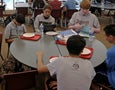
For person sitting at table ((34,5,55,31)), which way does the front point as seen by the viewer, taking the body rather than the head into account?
toward the camera

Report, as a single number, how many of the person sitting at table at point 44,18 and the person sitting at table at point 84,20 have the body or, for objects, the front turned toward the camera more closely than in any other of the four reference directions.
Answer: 2

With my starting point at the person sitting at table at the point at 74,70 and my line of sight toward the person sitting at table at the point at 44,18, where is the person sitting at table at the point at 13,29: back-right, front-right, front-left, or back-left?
front-left

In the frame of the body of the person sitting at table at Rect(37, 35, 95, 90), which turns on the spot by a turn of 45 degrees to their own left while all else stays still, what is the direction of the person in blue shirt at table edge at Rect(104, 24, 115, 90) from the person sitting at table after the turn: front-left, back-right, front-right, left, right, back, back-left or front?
right

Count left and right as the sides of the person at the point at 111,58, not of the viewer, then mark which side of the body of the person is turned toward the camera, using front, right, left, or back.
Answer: left

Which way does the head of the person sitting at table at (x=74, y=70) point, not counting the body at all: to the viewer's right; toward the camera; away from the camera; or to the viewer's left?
away from the camera

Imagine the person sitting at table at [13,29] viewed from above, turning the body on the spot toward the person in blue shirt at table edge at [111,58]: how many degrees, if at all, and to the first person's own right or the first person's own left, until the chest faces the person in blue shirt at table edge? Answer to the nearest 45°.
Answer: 0° — they already face them

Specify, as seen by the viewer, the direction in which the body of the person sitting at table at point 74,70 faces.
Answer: away from the camera

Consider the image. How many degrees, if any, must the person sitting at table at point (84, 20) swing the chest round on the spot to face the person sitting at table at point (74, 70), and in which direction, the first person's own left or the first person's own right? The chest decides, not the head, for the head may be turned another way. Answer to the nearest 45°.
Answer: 0° — they already face them

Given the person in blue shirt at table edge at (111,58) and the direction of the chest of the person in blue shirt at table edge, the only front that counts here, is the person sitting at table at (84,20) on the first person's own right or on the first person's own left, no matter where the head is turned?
on the first person's own right

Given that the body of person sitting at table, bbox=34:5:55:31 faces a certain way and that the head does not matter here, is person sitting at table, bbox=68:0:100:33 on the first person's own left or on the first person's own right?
on the first person's own left

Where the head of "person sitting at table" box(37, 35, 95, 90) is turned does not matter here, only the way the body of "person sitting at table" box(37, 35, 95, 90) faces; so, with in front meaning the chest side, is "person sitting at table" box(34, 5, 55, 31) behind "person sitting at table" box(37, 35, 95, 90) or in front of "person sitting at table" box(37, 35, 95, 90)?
in front

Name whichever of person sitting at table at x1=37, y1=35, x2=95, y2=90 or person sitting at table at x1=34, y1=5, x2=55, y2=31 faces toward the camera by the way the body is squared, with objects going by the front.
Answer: person sitting at table at x1=34, y1=5, x2=55, y2=31

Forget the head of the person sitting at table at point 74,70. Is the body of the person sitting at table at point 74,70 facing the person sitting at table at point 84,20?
yes

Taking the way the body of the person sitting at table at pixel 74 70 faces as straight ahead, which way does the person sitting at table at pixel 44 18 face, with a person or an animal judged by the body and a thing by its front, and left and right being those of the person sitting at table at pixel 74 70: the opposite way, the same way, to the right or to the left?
the opposite way

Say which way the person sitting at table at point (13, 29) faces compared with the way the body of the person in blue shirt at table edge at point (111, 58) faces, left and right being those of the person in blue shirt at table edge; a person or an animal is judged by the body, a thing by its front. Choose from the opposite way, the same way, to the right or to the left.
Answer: the opposite way

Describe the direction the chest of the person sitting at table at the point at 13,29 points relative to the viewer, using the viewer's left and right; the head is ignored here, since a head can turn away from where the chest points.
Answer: facing the viewer and to the right of the viewer

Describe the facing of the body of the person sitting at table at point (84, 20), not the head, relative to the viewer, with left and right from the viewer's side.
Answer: facing the viewer

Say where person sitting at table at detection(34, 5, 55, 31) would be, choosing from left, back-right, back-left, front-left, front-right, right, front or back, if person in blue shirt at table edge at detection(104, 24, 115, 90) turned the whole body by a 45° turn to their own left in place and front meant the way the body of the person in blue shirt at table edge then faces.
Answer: right
